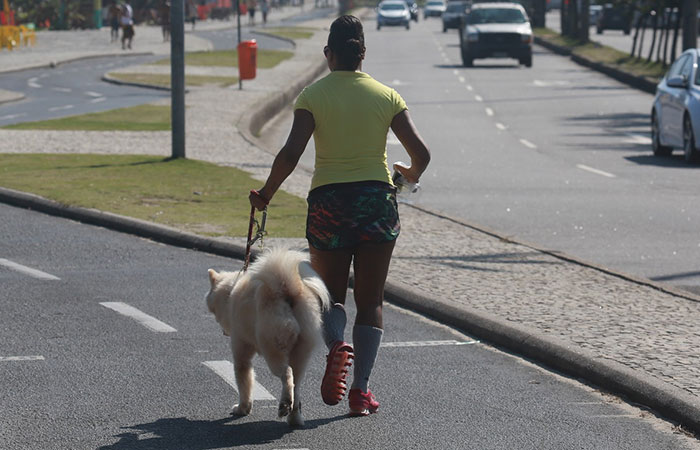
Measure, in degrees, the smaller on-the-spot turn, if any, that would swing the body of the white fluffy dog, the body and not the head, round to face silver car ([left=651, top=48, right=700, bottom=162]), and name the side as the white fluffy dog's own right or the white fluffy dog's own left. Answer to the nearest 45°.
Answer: approximately 90° to the white fluffy dog's own right

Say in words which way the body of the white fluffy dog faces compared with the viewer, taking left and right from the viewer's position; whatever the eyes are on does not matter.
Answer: facing away from the viewer and to the left of the viewer

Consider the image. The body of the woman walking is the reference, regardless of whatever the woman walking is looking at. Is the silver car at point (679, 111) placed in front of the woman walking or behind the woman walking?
in front

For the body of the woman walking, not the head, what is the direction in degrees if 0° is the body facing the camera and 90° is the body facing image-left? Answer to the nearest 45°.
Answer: approximately 180°

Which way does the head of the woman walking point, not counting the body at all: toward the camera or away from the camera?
away from the camera
